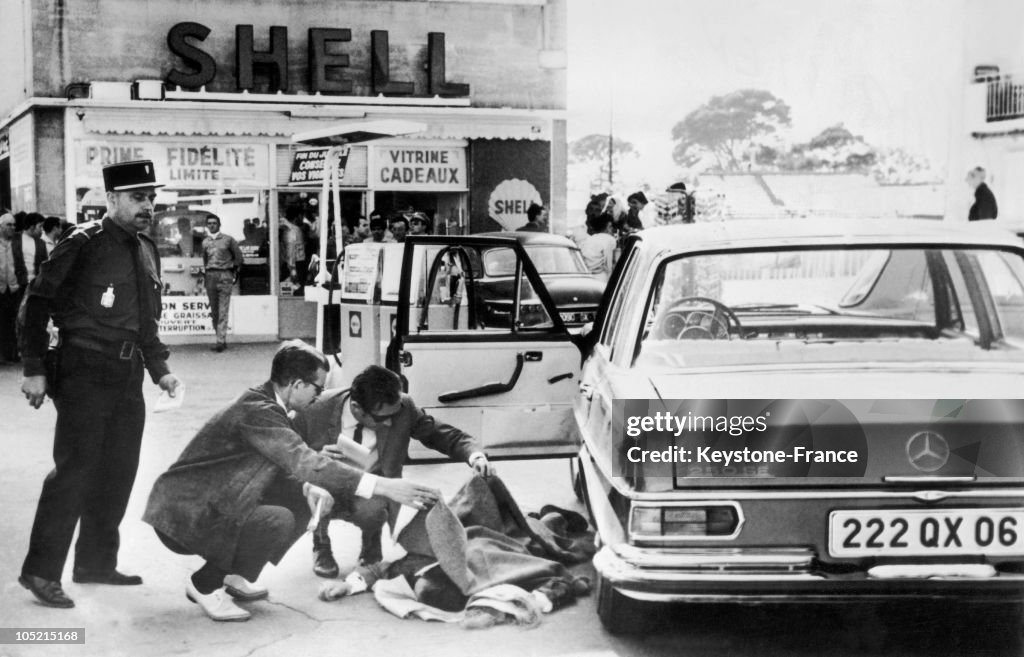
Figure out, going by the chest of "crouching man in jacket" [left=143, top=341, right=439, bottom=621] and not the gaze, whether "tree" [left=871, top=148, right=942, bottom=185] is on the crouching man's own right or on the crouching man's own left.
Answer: on the crouching man's own left

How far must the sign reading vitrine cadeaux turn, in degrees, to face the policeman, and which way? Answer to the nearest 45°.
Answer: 0° — it already faces them

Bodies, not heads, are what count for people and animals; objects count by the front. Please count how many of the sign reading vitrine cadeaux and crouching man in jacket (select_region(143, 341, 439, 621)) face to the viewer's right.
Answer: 1

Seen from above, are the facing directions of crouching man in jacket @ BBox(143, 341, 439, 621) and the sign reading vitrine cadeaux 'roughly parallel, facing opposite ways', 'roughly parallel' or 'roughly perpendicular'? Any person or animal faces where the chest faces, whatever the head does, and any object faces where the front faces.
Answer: roughly perpendicular

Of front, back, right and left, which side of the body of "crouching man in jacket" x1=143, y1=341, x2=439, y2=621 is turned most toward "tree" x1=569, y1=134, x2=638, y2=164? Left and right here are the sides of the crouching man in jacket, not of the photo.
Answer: left

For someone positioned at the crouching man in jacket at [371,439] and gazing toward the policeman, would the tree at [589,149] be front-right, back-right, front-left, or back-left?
back-right

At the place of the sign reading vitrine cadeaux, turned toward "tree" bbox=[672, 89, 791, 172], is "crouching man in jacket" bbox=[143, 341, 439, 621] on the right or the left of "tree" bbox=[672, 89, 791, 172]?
right

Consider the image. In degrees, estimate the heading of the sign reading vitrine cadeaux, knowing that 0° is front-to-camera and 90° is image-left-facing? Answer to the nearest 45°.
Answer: approximately 0°

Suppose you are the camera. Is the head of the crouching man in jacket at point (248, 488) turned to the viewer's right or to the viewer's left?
to the viewer's right

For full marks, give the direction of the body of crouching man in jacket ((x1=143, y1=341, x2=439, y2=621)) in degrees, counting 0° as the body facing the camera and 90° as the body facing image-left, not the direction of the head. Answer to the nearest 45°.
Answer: approximately 270°

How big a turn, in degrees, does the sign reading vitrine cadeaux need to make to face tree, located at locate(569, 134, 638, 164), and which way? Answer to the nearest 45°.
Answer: approximately 135° to its left

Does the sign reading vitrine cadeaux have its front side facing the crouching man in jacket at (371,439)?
yes
